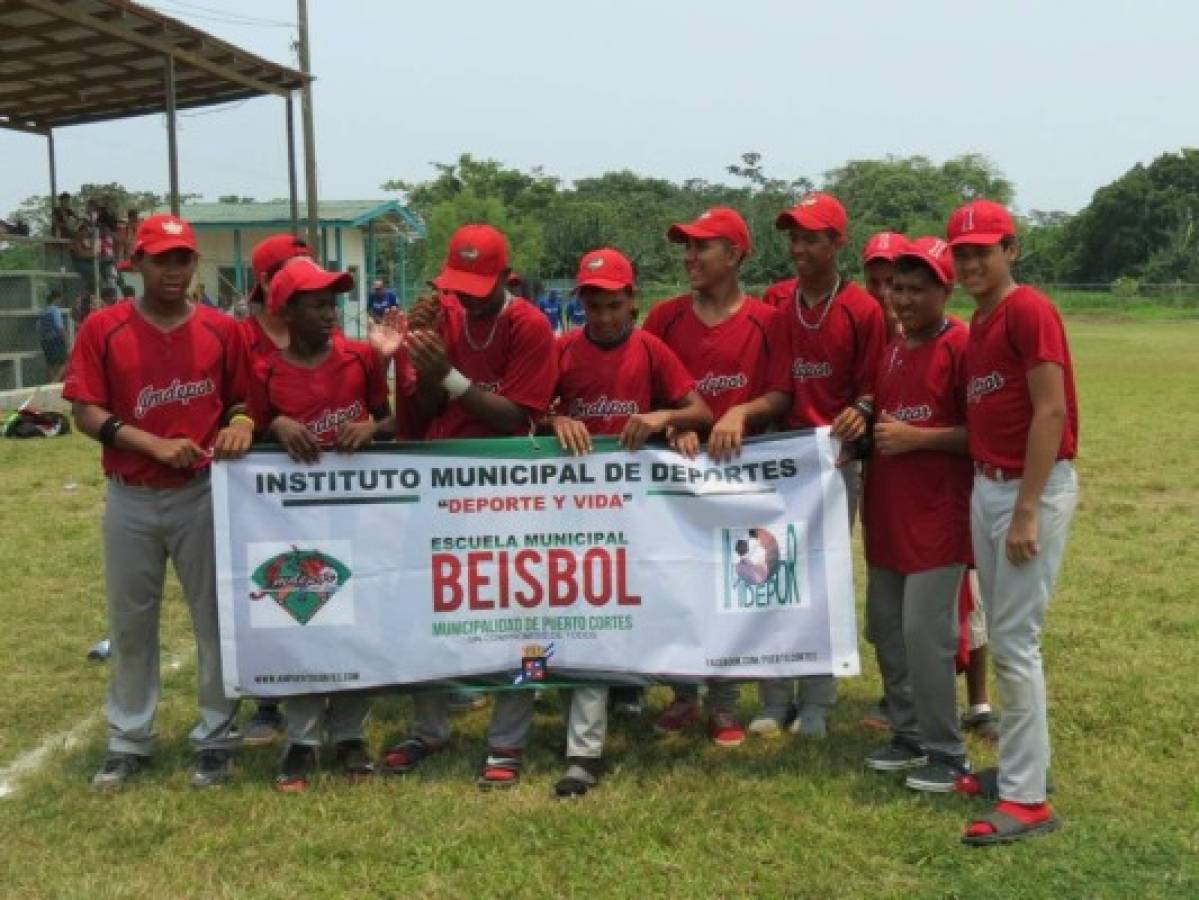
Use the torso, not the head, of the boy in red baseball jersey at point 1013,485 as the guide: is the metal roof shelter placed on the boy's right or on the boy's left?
on the boy's right

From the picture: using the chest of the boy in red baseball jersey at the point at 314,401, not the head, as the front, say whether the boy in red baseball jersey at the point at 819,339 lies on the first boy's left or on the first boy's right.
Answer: on the first boy's left

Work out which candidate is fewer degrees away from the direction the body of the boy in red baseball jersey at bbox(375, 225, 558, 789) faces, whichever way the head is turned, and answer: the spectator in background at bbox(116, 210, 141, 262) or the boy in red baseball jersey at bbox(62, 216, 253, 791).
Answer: the boy in red baseball jersey

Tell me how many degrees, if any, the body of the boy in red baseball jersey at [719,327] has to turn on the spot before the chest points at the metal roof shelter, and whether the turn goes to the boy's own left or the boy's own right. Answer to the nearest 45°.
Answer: approximately 135° to the boy's own right

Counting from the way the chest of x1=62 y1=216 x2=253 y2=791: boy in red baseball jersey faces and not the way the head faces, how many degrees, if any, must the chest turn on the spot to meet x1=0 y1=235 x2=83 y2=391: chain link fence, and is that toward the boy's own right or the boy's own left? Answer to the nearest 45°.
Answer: approximately 180°

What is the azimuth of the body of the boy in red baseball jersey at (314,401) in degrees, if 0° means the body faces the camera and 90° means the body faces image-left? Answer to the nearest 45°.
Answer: approximately 0°

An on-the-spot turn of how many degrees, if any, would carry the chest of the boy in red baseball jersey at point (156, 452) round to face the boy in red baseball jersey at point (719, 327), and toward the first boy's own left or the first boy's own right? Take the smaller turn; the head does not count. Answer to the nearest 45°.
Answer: approximately 90° to the first boy's own left
